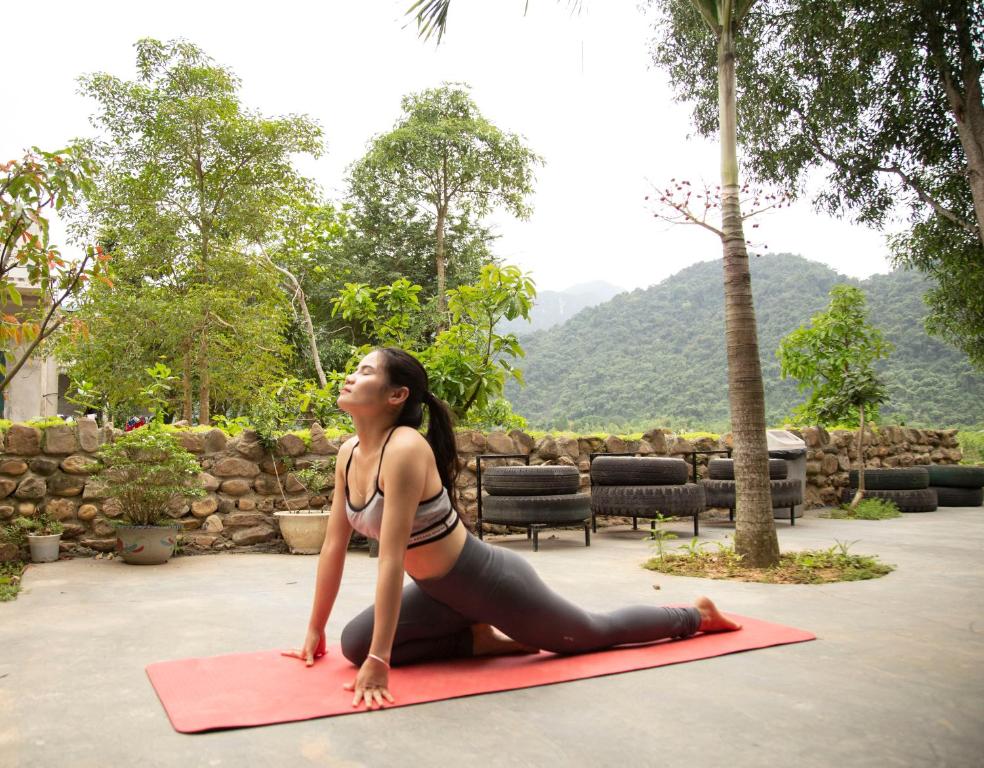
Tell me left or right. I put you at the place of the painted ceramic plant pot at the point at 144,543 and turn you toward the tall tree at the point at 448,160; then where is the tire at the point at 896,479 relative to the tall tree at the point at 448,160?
right

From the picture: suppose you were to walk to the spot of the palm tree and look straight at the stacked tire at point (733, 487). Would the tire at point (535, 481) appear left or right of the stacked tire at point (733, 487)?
left

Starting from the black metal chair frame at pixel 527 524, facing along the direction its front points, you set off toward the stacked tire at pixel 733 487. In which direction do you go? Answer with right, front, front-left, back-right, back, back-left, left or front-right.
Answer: left

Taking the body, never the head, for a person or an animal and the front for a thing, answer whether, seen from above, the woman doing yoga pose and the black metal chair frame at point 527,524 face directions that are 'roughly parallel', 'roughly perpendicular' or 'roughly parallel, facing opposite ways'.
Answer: roughly perpendicular

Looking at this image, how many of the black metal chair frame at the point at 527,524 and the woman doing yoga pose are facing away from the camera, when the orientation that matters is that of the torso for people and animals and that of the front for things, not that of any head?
0

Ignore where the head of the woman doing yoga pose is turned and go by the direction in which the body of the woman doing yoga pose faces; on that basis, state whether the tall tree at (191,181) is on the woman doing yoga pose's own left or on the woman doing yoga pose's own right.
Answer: on the woman doing yoga pose's own right

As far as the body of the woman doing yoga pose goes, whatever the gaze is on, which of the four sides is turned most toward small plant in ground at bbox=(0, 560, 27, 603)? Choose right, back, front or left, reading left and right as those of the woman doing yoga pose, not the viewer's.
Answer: right

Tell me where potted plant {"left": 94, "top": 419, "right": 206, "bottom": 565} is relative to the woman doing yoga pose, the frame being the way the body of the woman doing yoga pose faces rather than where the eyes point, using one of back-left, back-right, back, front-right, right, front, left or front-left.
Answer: right

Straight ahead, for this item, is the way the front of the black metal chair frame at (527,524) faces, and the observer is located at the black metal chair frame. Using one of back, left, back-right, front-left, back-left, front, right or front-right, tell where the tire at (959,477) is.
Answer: left

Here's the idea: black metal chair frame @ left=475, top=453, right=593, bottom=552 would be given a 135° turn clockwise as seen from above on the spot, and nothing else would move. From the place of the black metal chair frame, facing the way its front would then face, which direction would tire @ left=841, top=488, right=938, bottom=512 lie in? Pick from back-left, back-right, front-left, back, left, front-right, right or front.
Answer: back-right

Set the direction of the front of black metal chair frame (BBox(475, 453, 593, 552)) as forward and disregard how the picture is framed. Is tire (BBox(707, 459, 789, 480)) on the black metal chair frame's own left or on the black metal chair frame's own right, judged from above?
on the black metal chair frame's own left

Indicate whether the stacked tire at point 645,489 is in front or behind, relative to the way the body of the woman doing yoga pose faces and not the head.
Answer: behind

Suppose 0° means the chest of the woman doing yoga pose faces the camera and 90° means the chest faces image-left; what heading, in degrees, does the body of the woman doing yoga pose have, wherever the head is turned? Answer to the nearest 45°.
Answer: approximately 45°

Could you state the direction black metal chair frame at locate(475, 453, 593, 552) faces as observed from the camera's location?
facing the viewer and to the right of the viewer
